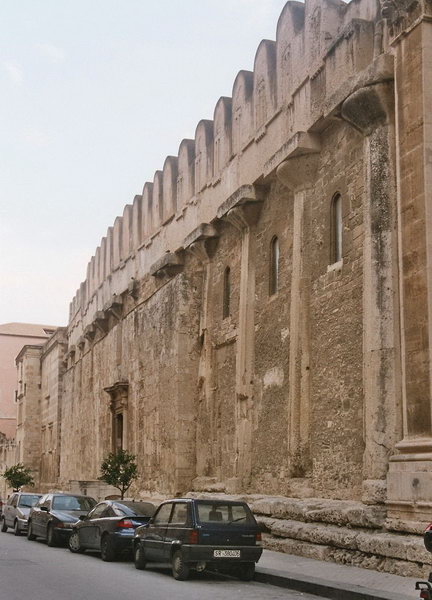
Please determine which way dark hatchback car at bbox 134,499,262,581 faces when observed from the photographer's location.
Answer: facing away from the viewer and to the left of the viewer

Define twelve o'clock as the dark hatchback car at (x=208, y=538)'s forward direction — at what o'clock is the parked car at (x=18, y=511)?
The parked car is roughly at 1 o'clock from the dark hatchback car.

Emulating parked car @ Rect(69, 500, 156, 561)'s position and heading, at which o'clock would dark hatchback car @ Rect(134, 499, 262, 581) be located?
The dark hatchback car is roughly at 7 o'clock from the parked car.

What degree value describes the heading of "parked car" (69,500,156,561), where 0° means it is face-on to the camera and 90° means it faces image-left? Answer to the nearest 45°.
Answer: approximately 135°

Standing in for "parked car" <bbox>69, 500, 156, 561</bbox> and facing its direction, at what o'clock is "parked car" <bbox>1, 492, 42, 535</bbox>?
"parked car" <bbox>1, 492, 42, 535</bbox> is roughly at 1 o'clock from "parked car" <bbox>69, 500, 156, 561</bbox>.

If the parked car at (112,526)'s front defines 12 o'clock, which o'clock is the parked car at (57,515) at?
the parked car at (57,515) is roughly at 1 o'clock from the parked car at (112,526).
